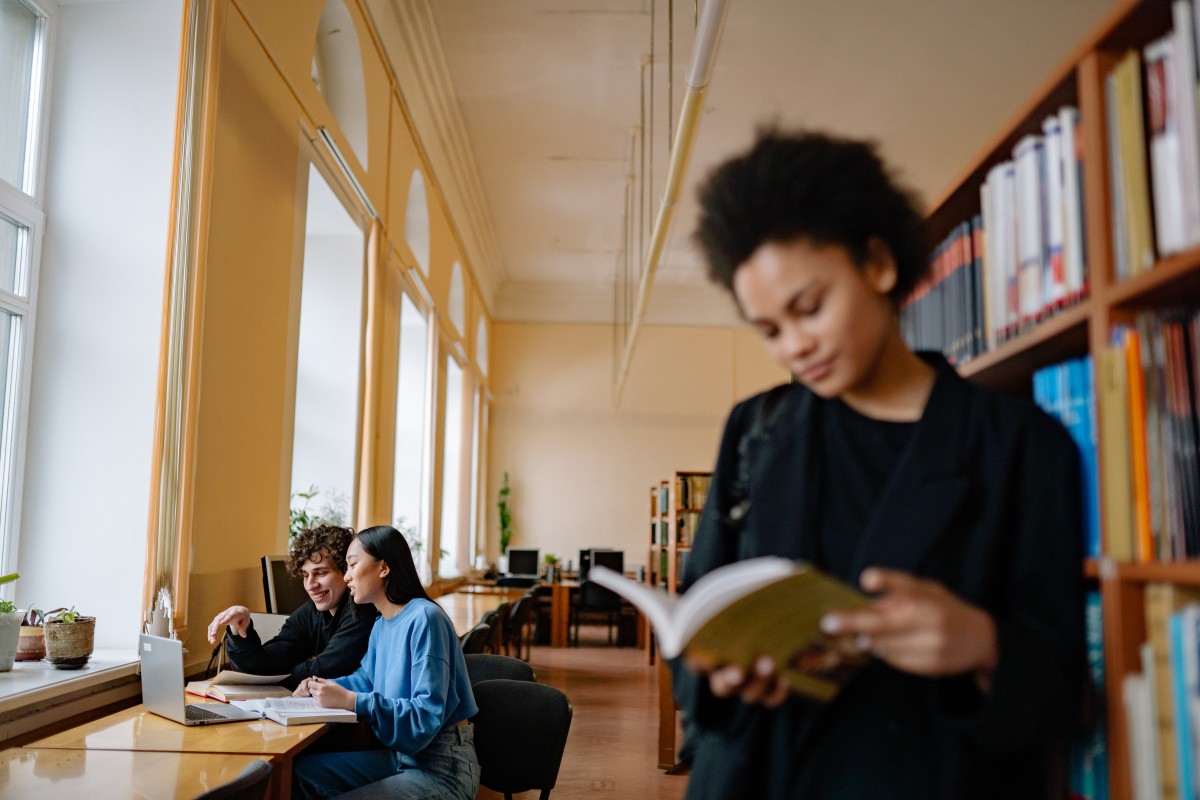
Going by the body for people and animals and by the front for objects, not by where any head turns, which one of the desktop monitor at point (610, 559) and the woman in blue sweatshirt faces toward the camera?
the desktop monitor

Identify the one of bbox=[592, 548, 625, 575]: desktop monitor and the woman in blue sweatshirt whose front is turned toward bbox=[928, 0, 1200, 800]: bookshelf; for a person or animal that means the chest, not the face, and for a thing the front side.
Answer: the desktop monitor

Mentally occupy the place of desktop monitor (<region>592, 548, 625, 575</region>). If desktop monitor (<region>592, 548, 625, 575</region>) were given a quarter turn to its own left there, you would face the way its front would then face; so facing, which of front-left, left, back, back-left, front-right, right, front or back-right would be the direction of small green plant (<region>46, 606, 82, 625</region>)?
right

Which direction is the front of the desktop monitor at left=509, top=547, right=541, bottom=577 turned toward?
toward the camera

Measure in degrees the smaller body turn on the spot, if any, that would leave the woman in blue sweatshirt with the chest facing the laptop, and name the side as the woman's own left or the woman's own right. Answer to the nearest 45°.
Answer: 0° — they already face it

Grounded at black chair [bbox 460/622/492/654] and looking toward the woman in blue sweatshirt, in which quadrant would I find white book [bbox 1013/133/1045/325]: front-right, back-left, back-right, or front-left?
front-left

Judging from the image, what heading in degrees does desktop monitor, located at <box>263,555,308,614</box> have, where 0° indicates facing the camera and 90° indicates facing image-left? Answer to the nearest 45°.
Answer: approximately 315°

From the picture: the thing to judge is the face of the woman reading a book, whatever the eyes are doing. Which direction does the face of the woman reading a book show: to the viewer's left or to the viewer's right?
to the viewer's left

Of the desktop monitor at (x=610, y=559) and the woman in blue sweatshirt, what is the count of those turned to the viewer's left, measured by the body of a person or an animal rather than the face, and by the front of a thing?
1

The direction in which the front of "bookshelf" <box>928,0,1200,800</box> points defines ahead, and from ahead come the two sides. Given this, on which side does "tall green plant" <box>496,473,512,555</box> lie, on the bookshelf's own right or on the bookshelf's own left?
on the bookshelf's own right

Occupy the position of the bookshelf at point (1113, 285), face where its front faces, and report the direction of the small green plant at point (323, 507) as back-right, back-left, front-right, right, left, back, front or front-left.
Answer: right

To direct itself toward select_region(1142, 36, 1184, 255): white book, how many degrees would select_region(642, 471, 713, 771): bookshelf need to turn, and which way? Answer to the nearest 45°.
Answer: approximately 45° to its left

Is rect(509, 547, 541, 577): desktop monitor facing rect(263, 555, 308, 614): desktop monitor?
yes

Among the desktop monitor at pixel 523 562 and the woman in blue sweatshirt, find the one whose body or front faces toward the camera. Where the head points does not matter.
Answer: the desktop monitor

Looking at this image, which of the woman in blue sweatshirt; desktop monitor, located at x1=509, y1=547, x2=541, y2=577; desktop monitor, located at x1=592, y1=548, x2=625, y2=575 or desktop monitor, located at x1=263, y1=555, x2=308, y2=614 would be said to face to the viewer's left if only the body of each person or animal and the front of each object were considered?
the woman in blue sweatshirt
